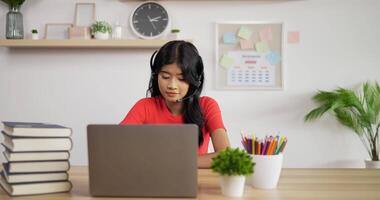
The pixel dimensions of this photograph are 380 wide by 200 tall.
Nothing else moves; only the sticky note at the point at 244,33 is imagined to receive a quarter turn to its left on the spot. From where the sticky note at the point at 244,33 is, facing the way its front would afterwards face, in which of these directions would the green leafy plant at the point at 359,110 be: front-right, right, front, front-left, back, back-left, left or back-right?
front

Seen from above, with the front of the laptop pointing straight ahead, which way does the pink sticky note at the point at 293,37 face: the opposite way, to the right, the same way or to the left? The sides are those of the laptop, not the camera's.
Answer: the opposite way

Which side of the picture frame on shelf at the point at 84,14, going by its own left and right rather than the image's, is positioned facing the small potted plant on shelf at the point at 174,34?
left

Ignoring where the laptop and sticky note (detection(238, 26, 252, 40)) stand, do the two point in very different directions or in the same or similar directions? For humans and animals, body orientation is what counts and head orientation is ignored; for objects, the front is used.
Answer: very different directions

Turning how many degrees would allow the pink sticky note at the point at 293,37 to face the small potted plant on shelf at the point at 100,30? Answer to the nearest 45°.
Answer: approximately 90° to its right

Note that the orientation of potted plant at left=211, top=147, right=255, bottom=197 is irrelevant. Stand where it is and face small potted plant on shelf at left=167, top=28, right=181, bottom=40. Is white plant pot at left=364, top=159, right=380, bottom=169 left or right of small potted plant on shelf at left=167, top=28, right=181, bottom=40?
right

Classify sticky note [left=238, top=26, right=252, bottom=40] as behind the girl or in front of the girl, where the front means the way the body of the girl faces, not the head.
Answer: behind

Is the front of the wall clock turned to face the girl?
yes

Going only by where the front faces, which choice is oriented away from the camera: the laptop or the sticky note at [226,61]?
the laptop

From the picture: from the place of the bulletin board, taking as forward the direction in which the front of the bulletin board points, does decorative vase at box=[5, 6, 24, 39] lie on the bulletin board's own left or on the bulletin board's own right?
on the bulletin board's own right
